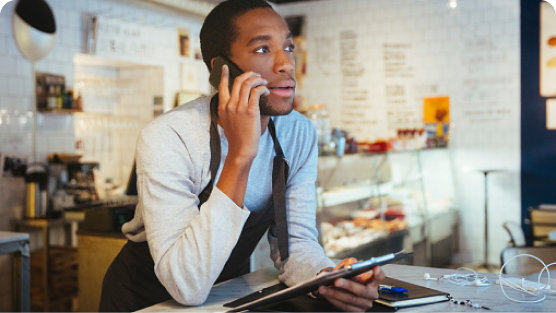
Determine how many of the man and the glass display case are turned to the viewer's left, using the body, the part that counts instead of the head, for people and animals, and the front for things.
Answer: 0

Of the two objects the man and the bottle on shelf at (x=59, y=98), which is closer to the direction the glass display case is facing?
the man

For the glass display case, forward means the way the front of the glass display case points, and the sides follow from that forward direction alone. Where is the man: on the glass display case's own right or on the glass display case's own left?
on the glass display case's own right

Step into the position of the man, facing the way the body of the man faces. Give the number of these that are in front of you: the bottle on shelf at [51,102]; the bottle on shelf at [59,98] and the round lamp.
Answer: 0

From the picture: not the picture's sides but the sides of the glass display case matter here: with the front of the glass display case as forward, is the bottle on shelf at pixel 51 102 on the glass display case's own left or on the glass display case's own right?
on the glass display case's own right

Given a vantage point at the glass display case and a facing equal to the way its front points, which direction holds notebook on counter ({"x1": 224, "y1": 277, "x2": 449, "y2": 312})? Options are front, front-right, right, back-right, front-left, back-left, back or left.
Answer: front-right

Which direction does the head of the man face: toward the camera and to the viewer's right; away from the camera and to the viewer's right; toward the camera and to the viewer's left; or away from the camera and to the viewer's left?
toward the camera and to the viewer's right

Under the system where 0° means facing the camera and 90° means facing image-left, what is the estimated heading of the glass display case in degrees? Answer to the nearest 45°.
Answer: approximately 315°

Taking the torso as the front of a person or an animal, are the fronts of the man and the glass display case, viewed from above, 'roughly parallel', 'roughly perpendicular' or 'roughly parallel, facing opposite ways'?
roughly parallel

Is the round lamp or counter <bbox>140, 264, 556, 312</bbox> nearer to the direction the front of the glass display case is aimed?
the counter

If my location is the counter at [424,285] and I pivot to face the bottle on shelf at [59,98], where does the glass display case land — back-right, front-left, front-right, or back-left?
front-right

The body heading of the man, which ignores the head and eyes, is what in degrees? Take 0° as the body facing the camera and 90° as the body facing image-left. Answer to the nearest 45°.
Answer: approximately 315°

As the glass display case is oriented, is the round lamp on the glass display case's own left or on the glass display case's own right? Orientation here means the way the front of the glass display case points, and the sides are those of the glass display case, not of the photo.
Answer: on the glass display case's own right
